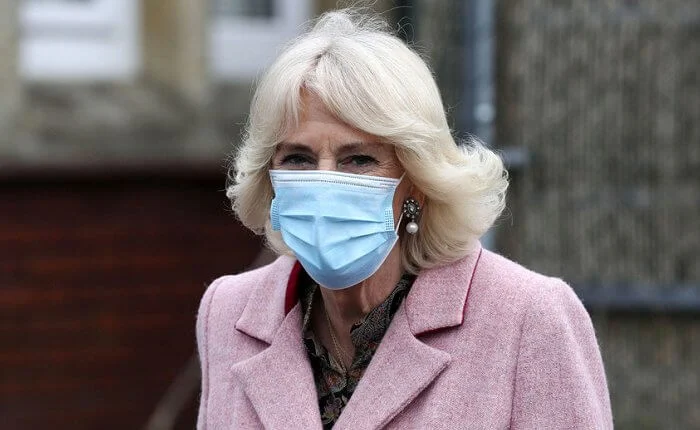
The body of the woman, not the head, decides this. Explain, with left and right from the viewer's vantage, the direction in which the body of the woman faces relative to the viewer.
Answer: facing the viewer and to the left of the viewer

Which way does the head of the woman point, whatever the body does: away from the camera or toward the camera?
toward the camera
